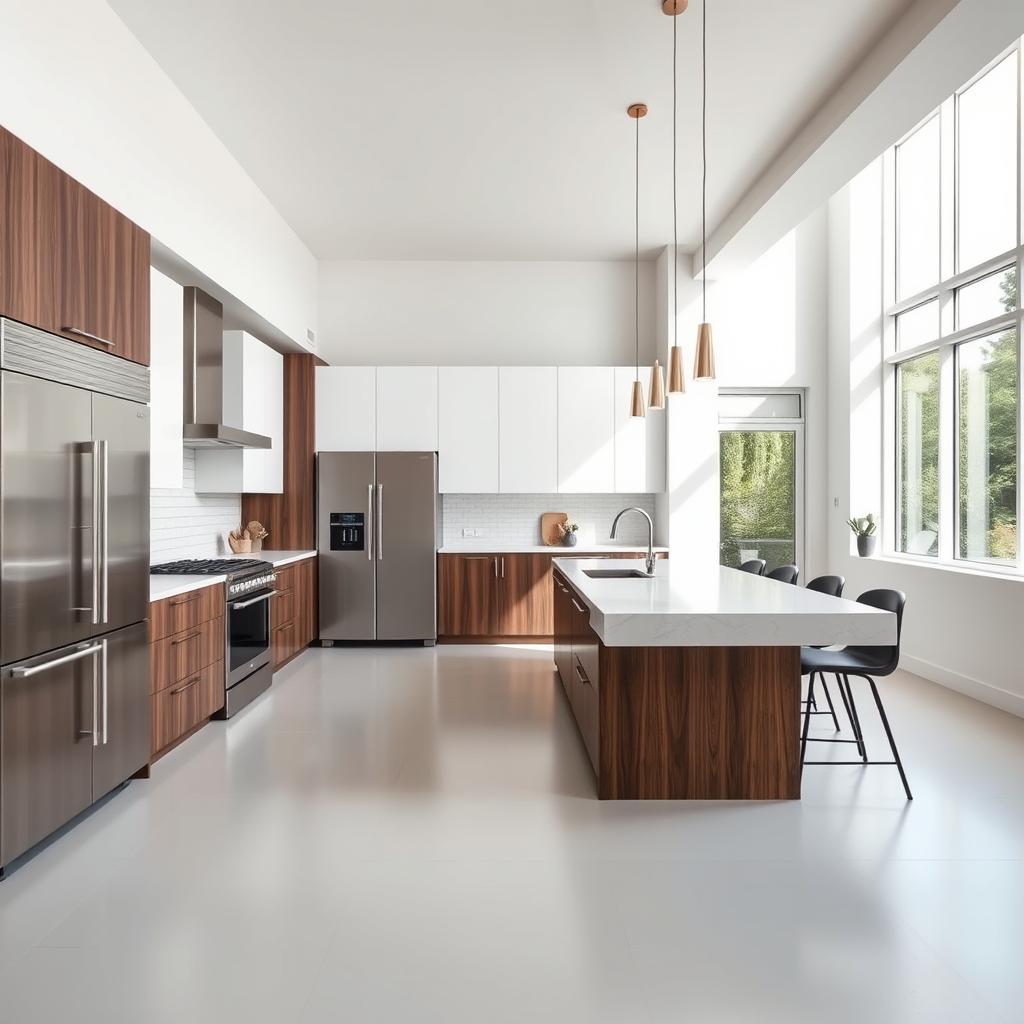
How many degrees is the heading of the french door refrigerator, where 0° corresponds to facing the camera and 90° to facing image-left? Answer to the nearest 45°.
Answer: approximately 315°

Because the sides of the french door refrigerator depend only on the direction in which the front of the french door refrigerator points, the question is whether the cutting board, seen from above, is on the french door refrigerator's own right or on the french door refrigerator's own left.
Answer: on the french door refrigerator's own left

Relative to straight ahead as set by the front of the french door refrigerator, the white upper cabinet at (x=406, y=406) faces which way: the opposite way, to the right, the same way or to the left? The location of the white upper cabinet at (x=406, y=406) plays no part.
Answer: to the right

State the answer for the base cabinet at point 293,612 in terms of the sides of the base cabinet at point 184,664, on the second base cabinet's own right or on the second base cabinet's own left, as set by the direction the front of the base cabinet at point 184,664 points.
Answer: on the second base cabinet's own left

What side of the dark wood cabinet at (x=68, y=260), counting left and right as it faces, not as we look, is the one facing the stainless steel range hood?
left

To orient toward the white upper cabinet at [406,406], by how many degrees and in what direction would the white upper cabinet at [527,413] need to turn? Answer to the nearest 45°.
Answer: approximately 90° to its right

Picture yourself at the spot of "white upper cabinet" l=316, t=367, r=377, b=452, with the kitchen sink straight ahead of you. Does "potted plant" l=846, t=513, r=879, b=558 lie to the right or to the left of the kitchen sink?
left

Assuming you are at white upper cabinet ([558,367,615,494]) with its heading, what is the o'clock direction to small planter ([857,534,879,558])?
The small planter is roughly at 9 o'clock from the white upper cabinet.

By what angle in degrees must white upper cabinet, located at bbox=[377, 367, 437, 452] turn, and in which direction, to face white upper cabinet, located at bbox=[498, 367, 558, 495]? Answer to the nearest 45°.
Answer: approximately 90° to its left

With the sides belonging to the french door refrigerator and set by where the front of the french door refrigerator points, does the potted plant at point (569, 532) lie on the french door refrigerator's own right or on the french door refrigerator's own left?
on the french door refrigerator's own left

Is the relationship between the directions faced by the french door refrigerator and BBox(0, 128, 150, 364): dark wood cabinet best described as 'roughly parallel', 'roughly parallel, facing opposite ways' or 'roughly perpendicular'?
roughly parallel

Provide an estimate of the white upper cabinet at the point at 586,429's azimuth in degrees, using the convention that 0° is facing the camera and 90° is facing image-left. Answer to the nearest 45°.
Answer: approximately 0°

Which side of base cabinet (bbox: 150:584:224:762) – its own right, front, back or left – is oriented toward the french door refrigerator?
right

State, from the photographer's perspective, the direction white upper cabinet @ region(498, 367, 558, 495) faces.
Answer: facing the viewer

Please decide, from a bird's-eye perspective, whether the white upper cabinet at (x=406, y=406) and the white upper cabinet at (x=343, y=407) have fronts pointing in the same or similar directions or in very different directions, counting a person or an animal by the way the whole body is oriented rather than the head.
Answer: same or similar directions

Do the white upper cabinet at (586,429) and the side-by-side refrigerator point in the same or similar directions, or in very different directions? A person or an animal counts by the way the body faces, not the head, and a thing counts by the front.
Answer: same or similar directions

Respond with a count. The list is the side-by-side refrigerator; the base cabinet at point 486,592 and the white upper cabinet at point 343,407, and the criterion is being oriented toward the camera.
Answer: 3

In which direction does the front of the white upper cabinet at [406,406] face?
toward the camera
